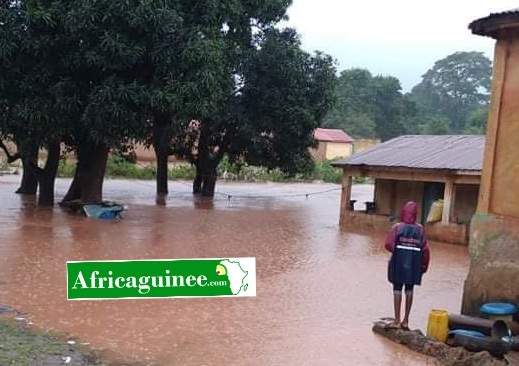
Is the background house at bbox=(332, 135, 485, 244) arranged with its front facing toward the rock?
yes

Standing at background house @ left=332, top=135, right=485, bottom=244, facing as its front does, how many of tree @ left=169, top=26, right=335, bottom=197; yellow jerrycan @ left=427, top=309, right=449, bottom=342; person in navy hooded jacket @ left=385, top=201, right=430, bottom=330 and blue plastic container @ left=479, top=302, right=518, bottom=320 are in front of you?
3

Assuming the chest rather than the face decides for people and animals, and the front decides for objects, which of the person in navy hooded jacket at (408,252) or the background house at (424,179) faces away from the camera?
the person in navy hooded jacket

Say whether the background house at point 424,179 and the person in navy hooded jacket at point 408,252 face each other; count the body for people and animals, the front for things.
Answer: yes

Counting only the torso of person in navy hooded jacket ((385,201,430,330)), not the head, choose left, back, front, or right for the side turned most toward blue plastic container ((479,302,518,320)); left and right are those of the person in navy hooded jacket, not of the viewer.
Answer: right

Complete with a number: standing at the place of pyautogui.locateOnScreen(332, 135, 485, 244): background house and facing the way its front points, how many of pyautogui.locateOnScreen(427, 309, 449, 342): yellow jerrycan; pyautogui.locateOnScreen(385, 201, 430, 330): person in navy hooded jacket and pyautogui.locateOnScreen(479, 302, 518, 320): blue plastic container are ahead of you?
3

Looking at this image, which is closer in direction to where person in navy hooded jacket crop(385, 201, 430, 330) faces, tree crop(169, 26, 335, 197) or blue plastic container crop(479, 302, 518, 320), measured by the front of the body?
the tree

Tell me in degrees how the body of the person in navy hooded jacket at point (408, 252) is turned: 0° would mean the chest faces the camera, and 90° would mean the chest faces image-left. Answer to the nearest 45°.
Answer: approximately 180°

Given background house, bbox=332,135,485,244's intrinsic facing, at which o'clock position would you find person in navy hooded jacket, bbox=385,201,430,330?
The person in navy hooded jacket is roughly at 12 o'clock from the background house.

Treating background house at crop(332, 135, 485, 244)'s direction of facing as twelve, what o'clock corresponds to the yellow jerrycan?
The yellow jerrycan is roughly at 12 o'clock from the background house.

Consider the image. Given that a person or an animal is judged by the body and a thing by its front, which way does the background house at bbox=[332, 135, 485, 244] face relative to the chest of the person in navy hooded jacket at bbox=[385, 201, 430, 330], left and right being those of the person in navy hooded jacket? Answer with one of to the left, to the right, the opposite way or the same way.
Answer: the opposite way

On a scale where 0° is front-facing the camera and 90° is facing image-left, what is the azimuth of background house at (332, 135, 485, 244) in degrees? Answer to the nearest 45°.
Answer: approximately 0°

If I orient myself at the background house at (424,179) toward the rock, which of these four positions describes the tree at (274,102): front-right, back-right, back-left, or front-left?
back-right

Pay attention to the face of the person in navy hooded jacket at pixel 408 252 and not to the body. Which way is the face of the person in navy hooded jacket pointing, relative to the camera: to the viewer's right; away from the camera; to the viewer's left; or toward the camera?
away from the camera

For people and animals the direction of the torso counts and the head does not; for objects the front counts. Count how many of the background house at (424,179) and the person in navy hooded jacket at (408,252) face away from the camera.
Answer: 1
